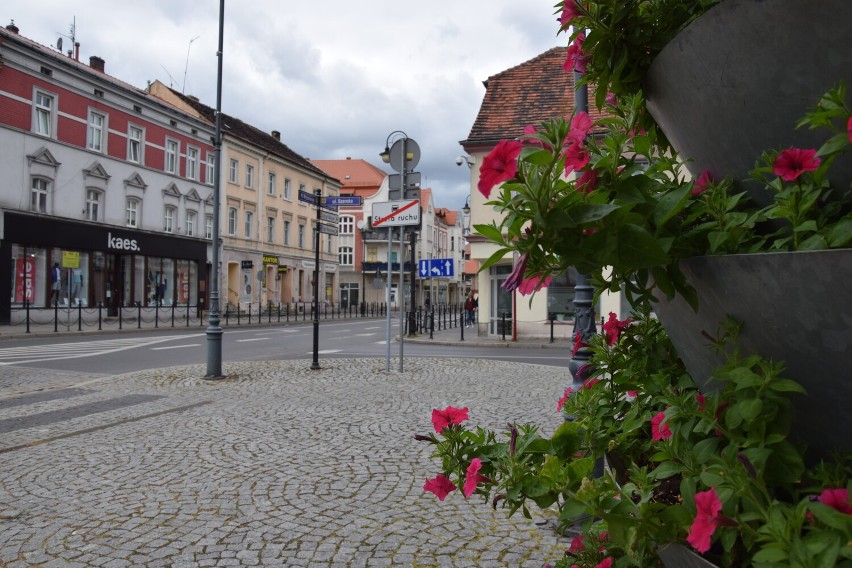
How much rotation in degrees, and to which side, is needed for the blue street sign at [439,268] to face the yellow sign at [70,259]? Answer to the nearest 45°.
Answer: approximately 90° to its right

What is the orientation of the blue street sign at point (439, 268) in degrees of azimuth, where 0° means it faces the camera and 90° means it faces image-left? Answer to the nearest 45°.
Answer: approximately 0°

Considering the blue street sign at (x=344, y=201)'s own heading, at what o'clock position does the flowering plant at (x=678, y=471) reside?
The flowering plant is roughly at 12 o'clock from the blue street sign.

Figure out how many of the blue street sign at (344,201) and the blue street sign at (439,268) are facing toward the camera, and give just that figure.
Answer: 2

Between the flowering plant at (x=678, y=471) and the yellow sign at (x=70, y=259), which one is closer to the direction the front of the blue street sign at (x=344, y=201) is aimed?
the flowering plant

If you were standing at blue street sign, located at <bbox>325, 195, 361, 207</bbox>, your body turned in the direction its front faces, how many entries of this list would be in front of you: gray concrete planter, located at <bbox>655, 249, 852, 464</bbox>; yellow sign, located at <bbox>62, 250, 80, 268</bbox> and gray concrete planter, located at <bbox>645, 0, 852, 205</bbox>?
2

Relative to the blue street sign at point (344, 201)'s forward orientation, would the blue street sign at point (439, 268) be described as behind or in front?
behind

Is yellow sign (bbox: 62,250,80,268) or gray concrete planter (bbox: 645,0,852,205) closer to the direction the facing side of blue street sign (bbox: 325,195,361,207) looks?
the gray concrete planter

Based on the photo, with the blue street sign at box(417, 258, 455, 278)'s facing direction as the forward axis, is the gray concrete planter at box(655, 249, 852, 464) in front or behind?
in front

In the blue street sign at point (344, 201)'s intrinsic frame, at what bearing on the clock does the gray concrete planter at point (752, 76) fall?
The gray concrete planter is roughly at 12 o'clock from the blue street sign.

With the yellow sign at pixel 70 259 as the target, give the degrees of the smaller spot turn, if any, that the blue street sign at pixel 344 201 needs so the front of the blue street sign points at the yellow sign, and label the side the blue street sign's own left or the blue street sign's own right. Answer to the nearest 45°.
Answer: approximately 135° to the blue street sign's own right

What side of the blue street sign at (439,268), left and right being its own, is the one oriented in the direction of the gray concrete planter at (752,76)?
front
